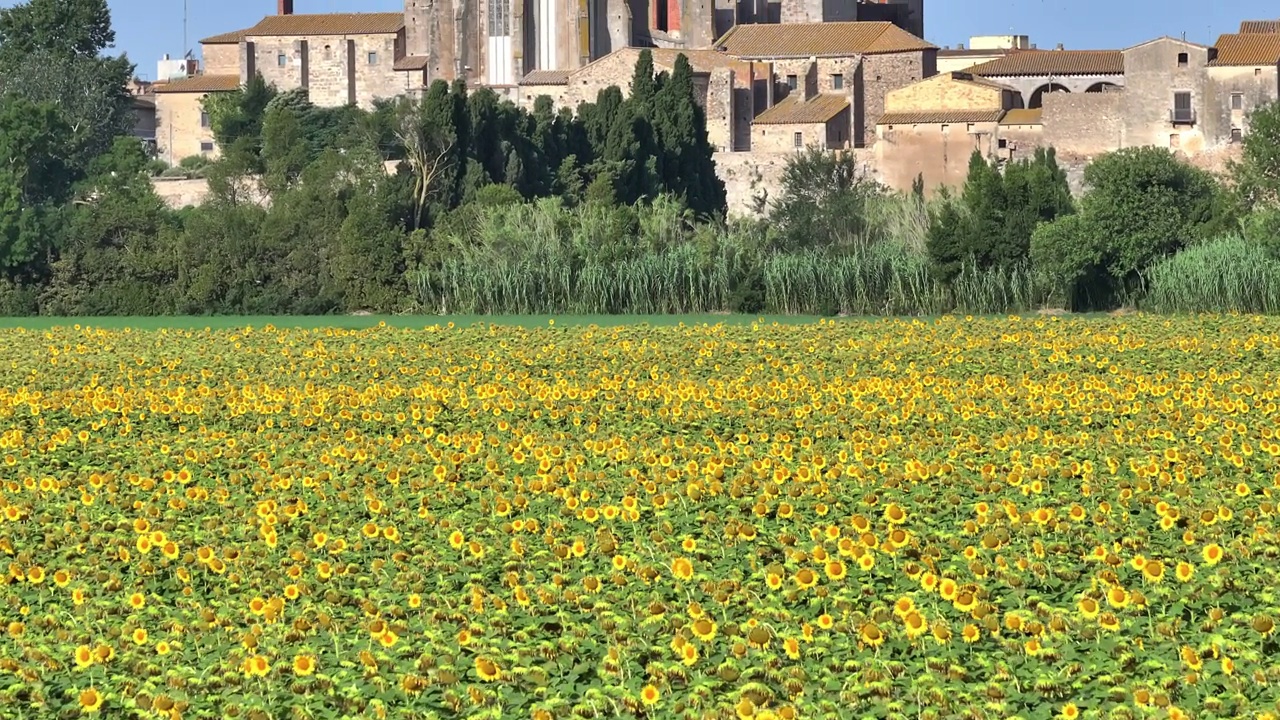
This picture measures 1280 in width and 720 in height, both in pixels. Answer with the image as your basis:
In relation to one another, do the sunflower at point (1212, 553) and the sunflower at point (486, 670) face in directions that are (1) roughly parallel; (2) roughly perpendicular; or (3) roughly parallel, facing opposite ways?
roughly parallel

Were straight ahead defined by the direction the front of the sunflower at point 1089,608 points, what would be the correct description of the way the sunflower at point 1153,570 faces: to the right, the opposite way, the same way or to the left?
the same way

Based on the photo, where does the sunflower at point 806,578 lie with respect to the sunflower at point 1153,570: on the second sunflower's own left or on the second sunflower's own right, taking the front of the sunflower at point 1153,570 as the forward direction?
on the second sunflower's own right

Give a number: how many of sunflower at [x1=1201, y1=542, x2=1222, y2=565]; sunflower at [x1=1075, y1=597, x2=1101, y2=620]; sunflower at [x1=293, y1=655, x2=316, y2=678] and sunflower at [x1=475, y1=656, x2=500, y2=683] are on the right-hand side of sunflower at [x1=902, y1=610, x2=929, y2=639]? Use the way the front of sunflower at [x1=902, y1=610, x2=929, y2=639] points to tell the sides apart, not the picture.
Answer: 2

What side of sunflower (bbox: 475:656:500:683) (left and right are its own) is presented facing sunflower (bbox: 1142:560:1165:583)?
left

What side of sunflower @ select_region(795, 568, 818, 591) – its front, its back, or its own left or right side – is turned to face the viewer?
front

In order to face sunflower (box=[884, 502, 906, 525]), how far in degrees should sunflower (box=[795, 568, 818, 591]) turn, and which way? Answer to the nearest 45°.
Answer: approximately 180°

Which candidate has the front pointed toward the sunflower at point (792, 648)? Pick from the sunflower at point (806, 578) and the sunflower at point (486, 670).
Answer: the sunflower at point (806, 578)

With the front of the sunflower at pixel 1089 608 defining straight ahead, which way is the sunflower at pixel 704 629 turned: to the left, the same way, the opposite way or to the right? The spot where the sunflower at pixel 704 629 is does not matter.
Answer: the same way

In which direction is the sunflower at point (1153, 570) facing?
toward the camera

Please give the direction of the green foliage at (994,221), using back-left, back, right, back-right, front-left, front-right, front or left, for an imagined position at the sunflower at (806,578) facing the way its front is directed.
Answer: back

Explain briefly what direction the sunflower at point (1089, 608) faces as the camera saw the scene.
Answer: facing the viewer

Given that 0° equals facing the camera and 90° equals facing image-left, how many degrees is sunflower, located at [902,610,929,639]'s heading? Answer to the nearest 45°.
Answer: approximately 0°

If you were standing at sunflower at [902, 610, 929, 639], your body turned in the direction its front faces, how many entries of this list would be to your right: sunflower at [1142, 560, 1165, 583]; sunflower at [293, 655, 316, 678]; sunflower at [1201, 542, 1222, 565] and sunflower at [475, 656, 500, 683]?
2

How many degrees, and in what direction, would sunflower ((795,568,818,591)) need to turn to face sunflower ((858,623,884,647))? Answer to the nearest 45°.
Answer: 0° — it already faces it

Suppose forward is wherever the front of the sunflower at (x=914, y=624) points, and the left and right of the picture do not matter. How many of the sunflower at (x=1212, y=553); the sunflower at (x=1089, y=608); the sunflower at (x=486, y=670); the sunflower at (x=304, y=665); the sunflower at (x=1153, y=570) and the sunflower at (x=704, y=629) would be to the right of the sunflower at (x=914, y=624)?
3

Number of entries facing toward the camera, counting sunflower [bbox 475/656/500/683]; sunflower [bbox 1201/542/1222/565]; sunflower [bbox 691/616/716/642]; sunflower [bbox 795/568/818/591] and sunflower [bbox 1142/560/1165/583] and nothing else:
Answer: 5
